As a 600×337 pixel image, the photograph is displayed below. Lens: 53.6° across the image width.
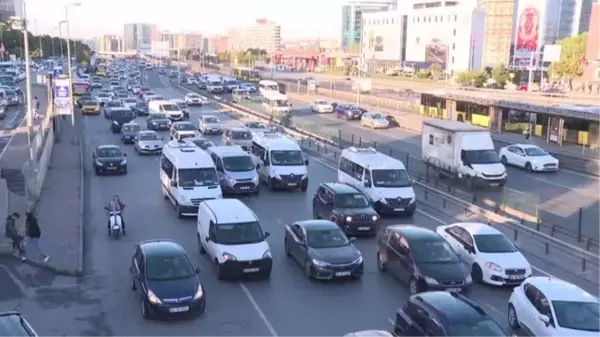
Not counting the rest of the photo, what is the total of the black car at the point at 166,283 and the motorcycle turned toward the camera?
2

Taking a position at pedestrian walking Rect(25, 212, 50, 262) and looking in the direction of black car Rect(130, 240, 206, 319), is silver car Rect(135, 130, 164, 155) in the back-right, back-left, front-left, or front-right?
back-left

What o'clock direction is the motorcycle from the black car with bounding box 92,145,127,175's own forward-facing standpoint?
The motorcycle is roughly at 12 o'clock from the black car.

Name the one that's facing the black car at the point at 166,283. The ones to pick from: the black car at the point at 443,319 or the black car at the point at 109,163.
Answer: the black car at the point at 109,163

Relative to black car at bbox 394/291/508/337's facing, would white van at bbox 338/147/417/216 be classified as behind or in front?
behind

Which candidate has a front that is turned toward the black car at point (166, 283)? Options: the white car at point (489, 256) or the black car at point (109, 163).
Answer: the black car at point (109, 163)

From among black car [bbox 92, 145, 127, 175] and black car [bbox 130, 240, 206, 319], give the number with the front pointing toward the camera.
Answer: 2

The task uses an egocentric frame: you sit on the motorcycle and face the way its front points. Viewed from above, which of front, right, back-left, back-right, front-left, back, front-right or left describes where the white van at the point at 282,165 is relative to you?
back-left
